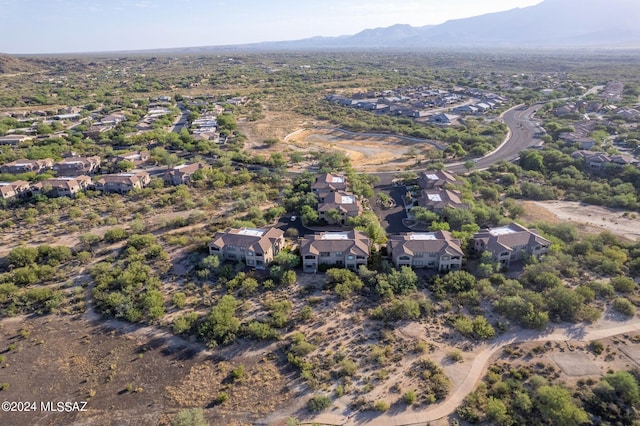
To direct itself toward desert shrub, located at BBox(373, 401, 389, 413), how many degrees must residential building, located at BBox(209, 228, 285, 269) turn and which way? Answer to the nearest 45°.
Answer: approximately 45° to its left

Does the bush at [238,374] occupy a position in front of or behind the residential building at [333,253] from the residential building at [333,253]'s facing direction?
in front

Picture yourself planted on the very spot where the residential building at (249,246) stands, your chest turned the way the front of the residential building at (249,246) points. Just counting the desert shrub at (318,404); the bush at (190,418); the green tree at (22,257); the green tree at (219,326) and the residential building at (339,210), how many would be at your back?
1

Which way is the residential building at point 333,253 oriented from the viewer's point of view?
toward the camera

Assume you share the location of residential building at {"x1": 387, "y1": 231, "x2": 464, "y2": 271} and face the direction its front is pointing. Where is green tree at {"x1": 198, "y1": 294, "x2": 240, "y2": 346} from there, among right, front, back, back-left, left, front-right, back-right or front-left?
front-right

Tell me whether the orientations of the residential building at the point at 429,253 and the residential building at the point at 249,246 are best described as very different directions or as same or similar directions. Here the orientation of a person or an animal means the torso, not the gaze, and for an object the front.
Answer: same or similar directions

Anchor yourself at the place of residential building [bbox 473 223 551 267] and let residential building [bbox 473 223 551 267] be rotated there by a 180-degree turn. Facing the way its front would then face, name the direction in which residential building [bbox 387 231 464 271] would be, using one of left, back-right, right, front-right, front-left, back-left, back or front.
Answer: left

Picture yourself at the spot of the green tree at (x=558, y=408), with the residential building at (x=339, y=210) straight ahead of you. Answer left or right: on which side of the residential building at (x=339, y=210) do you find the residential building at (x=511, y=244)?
right

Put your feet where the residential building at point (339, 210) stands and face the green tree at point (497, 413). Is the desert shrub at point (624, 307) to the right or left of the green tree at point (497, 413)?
left

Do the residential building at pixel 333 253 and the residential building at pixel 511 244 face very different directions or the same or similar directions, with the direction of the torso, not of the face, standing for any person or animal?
same or similar directions

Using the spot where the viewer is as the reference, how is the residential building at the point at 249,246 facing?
facing the viewer and to the left of the viewer

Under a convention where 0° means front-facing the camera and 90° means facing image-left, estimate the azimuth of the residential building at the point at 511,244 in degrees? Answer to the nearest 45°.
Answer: approximately 315°

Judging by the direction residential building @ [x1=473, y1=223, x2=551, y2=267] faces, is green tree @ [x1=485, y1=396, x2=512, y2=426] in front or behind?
in front

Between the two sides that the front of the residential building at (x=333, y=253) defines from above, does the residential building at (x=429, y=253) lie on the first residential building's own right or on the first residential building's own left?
on the first residential building's own left

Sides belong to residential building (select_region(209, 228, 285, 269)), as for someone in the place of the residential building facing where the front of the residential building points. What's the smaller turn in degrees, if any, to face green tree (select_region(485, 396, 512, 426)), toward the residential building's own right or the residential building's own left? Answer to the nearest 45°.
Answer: approximately 90° to the residential building's own left

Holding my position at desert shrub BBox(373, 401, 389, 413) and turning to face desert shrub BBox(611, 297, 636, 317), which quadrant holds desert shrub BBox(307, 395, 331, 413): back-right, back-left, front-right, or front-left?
back-left

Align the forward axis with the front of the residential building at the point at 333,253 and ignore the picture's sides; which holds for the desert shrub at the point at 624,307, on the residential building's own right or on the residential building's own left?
on the residential building's own left
